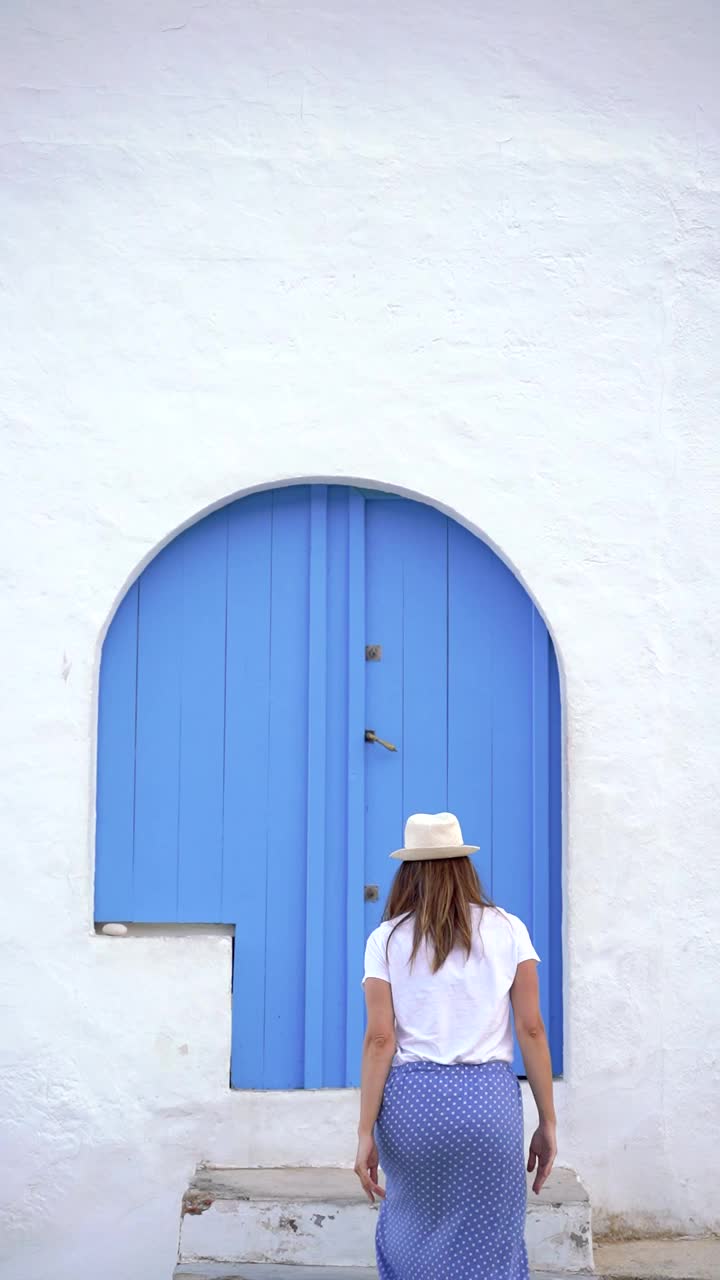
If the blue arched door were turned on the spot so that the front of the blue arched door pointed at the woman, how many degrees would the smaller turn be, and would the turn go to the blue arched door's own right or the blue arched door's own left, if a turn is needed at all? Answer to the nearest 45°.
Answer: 0° — it already faces them

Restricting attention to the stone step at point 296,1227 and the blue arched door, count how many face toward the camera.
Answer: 2

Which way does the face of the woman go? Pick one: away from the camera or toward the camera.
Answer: away from the camera

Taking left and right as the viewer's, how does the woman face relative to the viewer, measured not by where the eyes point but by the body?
facing away from the viewer

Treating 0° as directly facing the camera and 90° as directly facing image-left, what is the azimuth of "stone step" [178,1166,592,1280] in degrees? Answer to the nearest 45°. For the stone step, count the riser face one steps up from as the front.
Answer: approximately 0°

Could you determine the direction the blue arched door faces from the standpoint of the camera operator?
facing the viewer
